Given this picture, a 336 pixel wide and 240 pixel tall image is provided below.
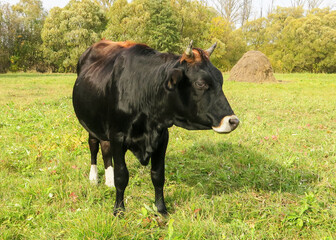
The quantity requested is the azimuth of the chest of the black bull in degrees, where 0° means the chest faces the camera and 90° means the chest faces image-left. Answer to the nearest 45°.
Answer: approximately 315°

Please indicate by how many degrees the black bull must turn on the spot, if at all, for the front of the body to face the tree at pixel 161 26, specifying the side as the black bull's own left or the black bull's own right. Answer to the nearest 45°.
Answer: approximately 135° to the black bull's own left

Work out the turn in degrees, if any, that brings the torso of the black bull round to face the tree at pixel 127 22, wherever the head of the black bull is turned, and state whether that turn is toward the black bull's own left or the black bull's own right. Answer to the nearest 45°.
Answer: approximately 135° to the black bull's own left

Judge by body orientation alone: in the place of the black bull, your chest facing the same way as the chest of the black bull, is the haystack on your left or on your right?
on your left

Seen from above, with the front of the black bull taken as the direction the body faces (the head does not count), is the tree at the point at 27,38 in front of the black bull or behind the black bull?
behind

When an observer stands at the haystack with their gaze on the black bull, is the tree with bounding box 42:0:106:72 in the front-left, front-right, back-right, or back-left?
back-right

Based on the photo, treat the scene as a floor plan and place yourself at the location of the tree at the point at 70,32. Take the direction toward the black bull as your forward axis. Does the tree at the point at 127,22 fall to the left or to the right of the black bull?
left
